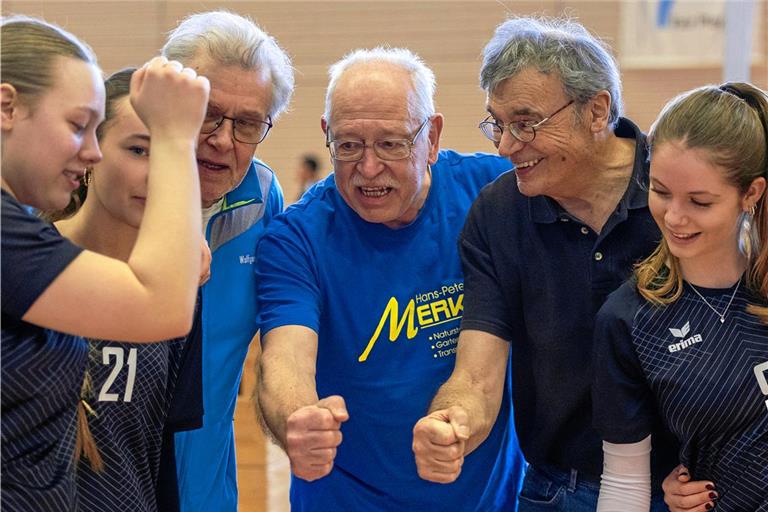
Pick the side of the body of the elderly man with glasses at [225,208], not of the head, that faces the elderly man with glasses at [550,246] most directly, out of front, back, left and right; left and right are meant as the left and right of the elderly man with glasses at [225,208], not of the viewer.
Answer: left

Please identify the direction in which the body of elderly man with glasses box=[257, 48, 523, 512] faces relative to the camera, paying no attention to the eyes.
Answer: toward the camera

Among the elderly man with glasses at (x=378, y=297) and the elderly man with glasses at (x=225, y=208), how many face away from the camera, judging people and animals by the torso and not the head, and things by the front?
0

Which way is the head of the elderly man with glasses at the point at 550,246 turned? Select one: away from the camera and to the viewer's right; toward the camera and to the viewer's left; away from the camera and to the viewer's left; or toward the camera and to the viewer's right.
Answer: toward the camera and to the viewer's left
